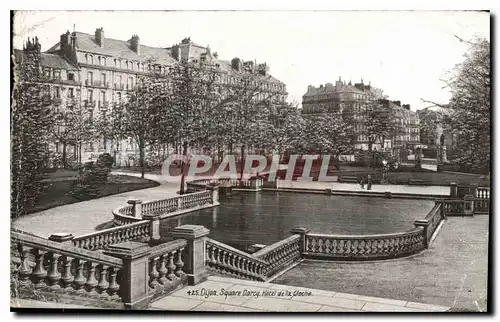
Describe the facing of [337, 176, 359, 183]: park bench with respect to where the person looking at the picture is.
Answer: facing the viewer

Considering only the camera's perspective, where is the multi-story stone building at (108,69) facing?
facing the viewer and to the right of the viewer

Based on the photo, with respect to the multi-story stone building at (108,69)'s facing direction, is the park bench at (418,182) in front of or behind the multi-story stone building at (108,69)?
in front

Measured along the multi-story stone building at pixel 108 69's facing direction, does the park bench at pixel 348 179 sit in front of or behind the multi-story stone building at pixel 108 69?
in front
